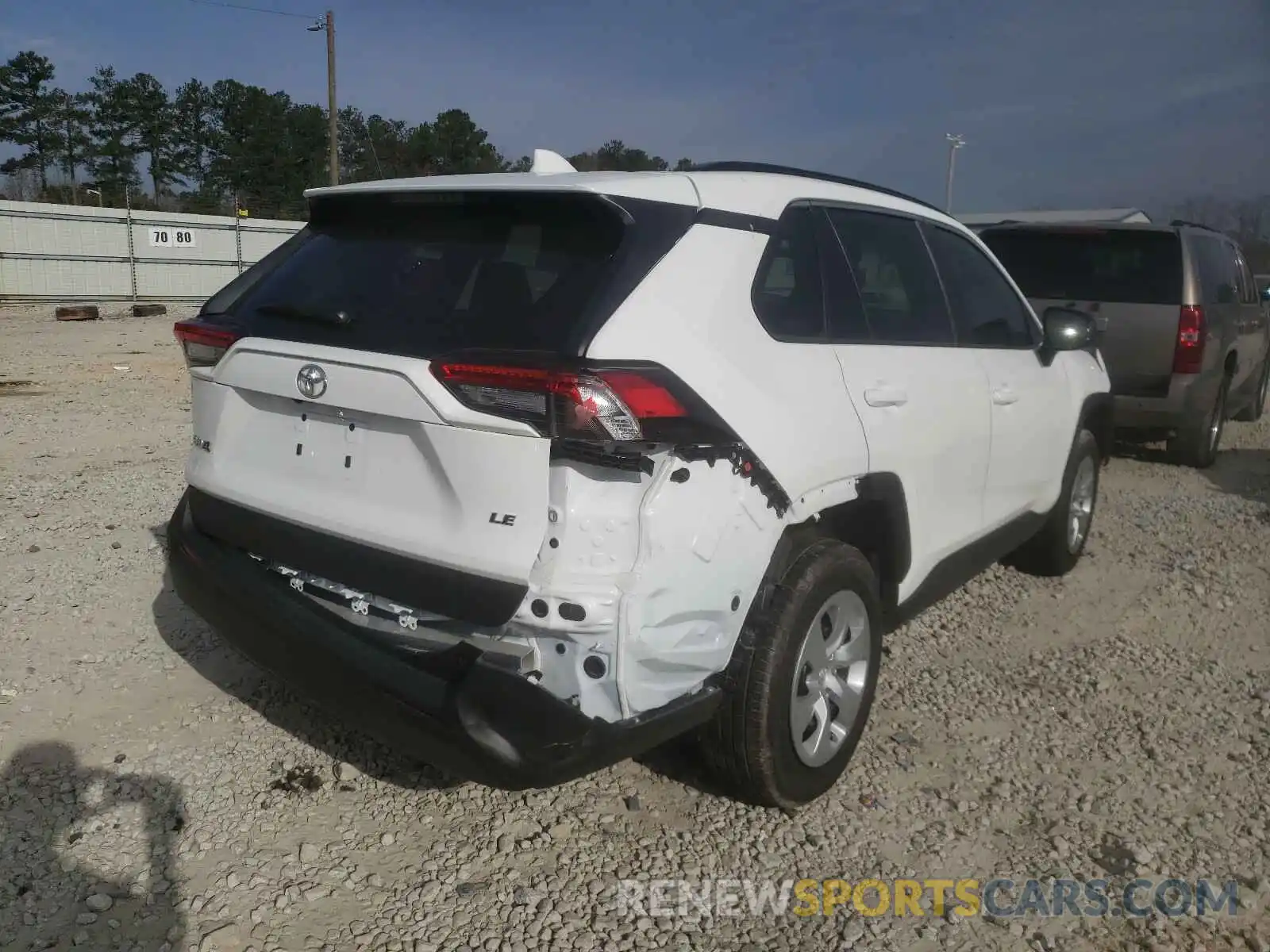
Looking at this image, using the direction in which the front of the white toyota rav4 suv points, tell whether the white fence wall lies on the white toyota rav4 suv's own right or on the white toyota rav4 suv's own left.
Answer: on the white toyota rav4 suv's own left

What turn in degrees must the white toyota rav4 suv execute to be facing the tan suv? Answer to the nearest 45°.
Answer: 0° — it already faces it

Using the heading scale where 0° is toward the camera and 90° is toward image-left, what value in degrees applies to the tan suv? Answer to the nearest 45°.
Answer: approximately 225°

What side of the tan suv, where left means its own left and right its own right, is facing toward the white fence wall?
left

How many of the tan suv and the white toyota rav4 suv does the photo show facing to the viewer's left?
0

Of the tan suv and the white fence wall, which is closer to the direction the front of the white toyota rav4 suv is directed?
the tan suv

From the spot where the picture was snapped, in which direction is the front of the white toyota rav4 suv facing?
facing away from the viewer and to the right of the viewer
